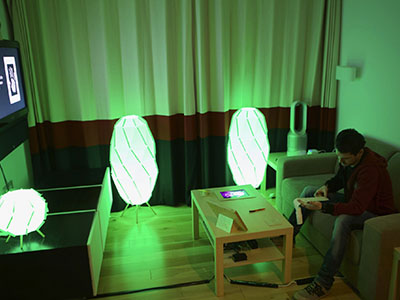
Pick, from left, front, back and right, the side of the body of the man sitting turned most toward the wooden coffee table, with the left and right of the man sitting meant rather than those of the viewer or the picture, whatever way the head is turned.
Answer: front

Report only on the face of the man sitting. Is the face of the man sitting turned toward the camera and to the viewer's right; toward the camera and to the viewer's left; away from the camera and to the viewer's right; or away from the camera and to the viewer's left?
toward the camera and to the viewer's left

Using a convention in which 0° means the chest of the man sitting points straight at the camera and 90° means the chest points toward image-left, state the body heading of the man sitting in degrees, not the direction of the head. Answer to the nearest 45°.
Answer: approximately 90°

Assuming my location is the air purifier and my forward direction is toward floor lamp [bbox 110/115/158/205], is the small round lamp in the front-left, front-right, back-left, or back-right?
front-left

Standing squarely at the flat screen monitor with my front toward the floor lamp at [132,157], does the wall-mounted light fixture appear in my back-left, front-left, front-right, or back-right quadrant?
front-right

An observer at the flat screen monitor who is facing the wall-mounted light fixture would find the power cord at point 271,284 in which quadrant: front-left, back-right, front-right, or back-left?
front-right

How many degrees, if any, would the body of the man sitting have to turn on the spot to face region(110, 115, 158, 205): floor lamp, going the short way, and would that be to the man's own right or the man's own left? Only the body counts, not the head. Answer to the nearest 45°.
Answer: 0° — they already face it

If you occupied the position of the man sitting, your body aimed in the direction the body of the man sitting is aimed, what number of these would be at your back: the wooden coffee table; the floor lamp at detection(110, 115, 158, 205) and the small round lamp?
0

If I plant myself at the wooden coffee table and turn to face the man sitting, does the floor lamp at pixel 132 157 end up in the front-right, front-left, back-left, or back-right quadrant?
back-left

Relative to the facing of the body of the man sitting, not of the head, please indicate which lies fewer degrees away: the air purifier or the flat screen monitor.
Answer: the flat screen monitor

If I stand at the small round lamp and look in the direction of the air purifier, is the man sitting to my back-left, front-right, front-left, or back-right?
front-right

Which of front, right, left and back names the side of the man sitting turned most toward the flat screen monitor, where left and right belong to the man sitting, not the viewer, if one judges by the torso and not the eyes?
front
